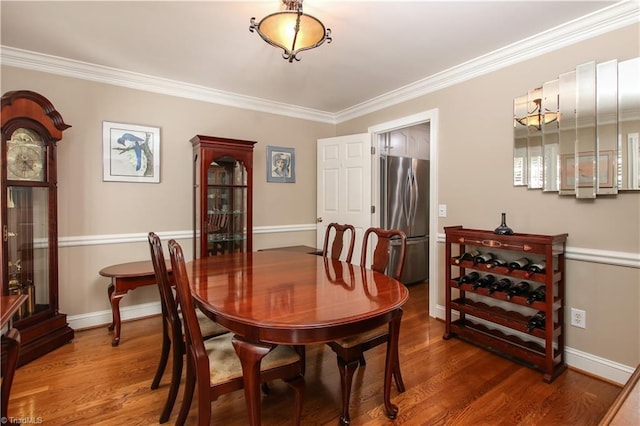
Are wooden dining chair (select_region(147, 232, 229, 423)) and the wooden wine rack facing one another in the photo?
yes

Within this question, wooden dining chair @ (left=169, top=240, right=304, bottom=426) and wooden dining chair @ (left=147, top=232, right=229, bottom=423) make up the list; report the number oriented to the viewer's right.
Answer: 2

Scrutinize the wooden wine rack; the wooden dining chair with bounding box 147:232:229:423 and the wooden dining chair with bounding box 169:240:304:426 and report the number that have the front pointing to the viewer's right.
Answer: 2

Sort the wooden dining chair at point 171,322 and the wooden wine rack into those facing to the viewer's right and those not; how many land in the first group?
1

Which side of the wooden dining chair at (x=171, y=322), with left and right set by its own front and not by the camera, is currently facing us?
right

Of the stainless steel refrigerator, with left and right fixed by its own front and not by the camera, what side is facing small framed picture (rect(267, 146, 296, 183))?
right

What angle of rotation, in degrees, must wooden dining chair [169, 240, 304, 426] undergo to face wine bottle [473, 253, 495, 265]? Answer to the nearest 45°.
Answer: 0° — it already faces it

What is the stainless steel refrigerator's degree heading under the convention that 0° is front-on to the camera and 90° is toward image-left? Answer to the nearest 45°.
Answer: approximately 315°

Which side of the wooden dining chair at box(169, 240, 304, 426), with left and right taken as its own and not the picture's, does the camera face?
right

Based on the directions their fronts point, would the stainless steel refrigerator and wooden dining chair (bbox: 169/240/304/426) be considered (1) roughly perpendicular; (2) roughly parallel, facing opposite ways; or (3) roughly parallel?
roughly perpendicular

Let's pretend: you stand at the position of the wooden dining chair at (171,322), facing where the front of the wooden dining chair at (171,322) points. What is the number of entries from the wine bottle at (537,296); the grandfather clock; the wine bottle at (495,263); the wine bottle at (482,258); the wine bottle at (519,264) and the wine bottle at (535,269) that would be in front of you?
5

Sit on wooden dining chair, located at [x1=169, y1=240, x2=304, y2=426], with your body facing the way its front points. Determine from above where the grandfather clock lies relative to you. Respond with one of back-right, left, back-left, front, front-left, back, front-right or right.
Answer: back-left
